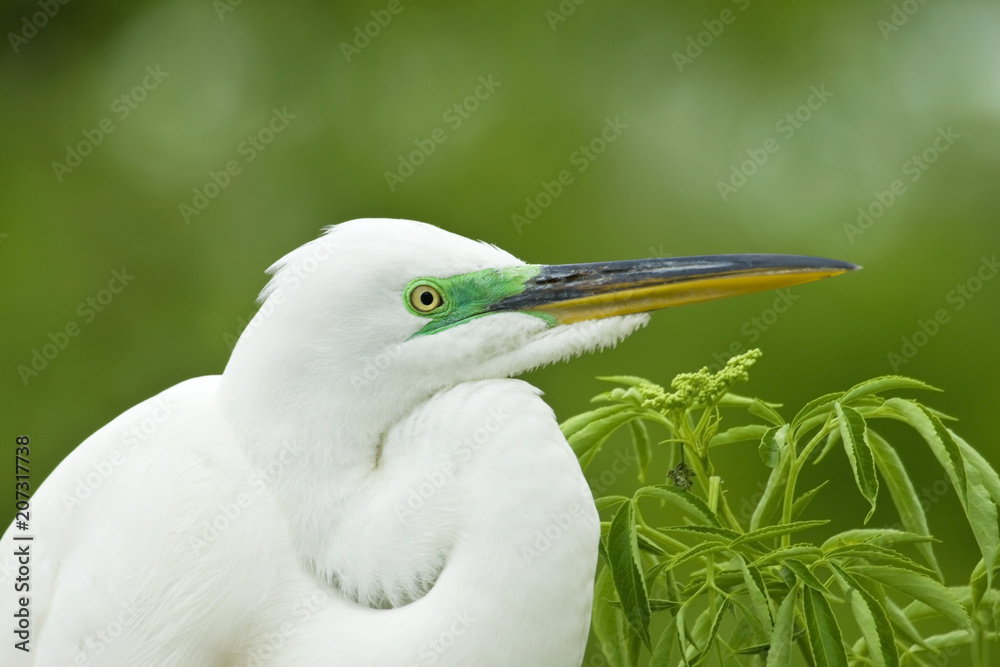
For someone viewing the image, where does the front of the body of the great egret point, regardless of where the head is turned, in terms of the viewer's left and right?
facing to the right of the viewer
